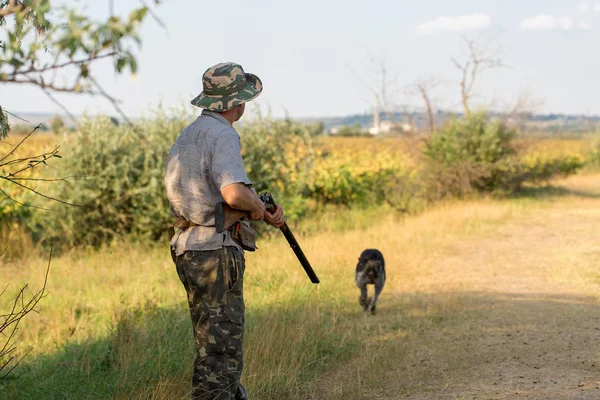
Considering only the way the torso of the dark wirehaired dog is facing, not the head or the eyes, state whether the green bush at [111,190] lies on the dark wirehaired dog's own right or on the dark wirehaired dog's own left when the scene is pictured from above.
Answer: on the dark wirehaired dog's own right

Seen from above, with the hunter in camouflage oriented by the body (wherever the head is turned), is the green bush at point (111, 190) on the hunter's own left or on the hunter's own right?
on the hunter's own left

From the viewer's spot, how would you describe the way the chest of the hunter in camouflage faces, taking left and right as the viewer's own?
facing away from the viewer and to the right of the viewer

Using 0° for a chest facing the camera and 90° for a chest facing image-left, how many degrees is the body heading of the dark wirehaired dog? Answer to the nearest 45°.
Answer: approximately 0°

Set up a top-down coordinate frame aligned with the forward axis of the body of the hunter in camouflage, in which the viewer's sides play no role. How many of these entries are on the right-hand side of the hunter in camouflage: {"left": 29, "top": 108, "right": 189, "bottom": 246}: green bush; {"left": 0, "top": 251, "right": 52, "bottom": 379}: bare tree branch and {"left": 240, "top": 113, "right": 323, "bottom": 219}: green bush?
0

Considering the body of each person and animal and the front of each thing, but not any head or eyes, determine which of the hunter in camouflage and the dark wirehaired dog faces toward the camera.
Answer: the dark wirehaired dog

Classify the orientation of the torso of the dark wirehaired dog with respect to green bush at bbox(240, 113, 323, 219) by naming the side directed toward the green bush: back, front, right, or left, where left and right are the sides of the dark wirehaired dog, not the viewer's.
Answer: back

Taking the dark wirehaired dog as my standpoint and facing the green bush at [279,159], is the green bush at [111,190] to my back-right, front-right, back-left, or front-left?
front-left

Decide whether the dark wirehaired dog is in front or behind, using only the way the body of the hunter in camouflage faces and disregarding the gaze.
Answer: in front

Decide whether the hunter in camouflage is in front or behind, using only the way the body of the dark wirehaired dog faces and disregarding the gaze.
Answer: in front

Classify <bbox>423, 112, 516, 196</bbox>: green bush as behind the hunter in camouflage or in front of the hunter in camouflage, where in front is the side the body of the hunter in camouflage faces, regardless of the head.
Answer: in front

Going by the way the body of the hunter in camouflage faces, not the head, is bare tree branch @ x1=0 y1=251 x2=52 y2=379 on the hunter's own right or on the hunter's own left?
on the hunter's own left

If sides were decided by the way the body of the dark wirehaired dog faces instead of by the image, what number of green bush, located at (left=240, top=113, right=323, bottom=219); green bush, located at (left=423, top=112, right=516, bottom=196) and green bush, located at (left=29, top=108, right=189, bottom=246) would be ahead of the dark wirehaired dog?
0

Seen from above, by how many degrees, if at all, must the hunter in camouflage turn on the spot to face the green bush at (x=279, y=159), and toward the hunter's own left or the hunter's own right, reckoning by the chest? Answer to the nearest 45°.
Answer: approximately 45° to the hunter's own left

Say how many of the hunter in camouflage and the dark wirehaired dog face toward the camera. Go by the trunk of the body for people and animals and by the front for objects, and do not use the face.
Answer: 1
